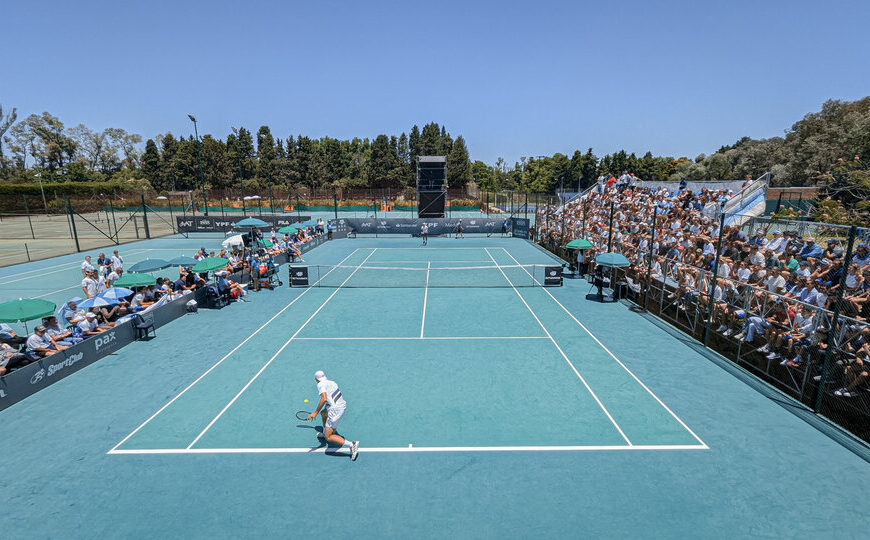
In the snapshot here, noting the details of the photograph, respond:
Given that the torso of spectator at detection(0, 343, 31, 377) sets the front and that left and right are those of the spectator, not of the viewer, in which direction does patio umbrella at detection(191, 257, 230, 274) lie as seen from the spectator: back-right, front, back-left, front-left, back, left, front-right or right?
front-left

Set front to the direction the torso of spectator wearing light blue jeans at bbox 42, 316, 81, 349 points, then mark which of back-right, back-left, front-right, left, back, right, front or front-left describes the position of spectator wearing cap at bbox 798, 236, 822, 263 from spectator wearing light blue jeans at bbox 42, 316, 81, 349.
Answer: front-right

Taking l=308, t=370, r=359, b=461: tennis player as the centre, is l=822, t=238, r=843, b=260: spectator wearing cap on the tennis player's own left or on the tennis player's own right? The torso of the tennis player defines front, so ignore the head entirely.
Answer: on the tennis player's own right

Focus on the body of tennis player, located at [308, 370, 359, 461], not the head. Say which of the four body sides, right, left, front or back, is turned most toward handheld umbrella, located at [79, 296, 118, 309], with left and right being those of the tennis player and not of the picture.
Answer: front

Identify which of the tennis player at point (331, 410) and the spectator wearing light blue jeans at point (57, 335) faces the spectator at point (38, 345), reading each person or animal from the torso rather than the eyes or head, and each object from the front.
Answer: the tennis player

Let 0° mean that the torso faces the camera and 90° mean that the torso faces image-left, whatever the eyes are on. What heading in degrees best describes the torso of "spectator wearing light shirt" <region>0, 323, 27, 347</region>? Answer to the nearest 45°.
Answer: approximately 270°

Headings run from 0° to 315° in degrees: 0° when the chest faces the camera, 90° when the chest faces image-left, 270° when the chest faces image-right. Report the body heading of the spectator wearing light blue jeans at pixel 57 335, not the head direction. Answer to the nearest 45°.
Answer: approximately 270°

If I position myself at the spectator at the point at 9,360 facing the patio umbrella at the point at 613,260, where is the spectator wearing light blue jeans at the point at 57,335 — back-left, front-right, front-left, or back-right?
front-left

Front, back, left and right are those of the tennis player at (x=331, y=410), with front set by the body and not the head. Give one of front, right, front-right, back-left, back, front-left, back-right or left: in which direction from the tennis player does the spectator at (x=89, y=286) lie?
front

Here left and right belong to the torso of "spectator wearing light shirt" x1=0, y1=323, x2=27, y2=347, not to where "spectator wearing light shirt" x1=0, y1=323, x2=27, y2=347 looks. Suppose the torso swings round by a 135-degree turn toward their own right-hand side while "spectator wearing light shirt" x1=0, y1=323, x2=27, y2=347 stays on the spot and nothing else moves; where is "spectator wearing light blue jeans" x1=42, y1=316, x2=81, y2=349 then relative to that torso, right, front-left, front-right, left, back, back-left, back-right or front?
left

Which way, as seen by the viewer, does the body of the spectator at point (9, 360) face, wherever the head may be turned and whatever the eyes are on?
to the viewer's right

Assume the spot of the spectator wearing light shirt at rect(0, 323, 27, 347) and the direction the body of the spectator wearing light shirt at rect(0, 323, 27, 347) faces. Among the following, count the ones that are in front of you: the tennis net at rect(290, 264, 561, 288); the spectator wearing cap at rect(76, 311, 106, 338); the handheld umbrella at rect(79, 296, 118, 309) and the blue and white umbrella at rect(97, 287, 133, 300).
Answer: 4

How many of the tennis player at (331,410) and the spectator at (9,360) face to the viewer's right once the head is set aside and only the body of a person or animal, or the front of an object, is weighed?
1

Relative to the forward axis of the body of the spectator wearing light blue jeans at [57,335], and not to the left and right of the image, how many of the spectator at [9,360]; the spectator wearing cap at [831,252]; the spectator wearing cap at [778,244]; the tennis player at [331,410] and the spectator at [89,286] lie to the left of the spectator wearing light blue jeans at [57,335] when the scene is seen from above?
1

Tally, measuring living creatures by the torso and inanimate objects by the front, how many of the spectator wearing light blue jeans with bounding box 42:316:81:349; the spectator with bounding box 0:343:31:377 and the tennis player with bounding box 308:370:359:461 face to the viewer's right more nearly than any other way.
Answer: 2

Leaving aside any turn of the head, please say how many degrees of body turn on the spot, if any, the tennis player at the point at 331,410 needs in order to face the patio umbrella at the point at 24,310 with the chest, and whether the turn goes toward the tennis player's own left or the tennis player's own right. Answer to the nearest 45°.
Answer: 0° — they already face it
